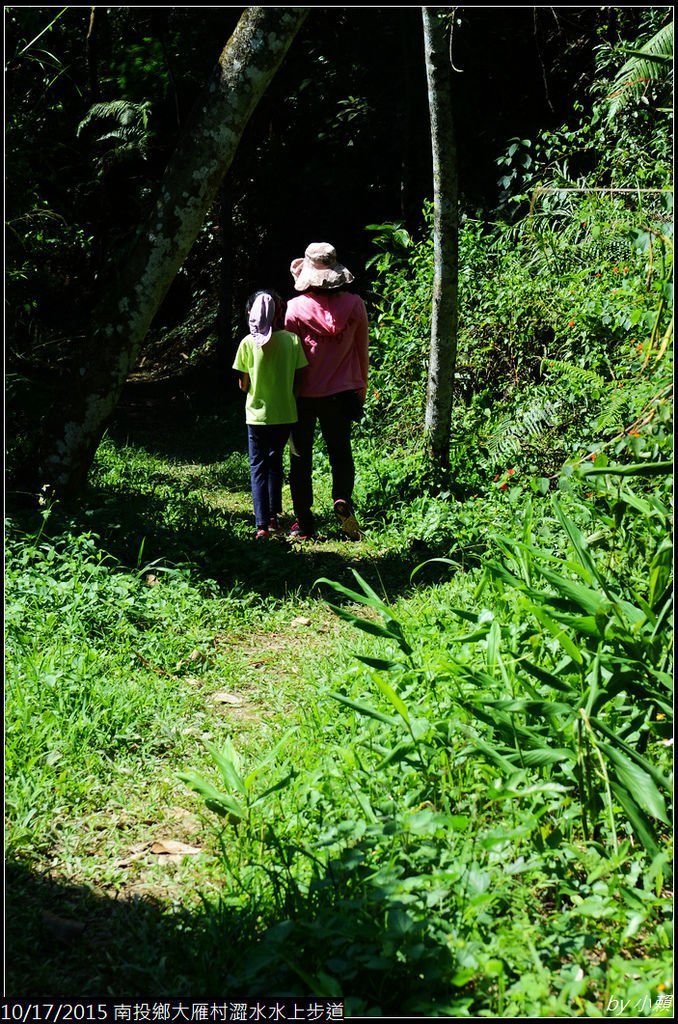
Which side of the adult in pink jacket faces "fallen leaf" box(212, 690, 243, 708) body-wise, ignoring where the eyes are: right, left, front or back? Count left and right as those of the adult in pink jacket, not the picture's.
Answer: back

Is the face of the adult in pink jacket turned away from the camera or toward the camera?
away from the camera

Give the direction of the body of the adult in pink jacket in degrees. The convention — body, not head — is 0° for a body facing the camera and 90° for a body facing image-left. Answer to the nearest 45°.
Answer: approximately 180°

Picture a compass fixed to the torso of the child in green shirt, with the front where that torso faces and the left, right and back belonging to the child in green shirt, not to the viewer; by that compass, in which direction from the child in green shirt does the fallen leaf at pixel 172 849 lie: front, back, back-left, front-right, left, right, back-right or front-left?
back

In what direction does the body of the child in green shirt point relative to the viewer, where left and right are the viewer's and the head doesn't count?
facing away from the viewer

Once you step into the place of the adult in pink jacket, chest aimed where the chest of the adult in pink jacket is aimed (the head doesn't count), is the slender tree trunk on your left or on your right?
on your right

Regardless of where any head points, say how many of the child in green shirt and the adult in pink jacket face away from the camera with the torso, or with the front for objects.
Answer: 2

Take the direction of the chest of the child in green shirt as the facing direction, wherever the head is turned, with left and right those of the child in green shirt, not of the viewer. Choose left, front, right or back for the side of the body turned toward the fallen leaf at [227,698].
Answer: back

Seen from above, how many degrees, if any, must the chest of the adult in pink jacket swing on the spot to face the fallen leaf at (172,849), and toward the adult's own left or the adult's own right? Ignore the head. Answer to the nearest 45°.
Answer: approximately 180°
